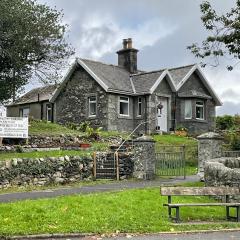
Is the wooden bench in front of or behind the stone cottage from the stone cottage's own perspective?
in front

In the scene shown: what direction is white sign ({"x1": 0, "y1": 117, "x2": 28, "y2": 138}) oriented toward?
toward the camera

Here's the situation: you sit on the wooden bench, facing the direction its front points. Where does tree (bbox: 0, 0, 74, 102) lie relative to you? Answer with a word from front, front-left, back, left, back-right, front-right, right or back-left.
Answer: back-right

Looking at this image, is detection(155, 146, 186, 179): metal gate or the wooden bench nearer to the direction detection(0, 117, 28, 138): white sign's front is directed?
the wooden bench

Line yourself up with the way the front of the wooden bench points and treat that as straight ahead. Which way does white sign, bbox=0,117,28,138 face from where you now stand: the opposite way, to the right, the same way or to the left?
the same way

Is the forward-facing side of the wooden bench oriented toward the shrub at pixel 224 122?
no

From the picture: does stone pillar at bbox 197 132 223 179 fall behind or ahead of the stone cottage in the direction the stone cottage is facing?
ahead

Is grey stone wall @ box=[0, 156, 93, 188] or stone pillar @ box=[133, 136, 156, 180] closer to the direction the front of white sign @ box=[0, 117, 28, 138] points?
the grey stone wall

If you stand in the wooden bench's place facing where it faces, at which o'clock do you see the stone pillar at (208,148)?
The stone pillar is roughly at 6 o'clock from the wooden bench.

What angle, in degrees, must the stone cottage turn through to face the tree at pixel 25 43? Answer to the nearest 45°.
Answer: approximately 90° to its right

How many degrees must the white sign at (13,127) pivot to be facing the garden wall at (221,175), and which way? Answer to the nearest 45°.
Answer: approximately 45° to its left

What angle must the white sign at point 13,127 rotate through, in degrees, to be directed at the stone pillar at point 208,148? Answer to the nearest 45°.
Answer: approximately 45° to its left

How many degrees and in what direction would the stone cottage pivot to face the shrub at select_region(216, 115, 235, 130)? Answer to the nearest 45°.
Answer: approximately 90° to its left

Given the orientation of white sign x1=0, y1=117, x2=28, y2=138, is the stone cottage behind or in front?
behind

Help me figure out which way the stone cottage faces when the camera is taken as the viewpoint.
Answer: facing the viewer and to the right of the viewer

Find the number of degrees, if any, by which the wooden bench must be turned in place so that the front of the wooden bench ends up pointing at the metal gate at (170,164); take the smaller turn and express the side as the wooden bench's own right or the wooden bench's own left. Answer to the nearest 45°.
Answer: approximately 180°
